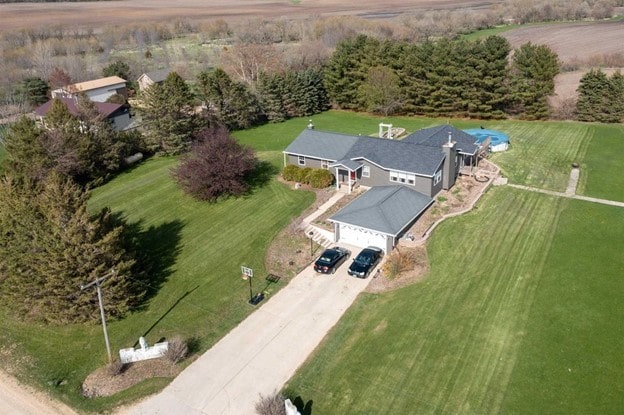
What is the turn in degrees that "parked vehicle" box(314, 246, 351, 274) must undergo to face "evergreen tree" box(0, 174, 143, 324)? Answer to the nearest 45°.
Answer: approximately 135° to its left

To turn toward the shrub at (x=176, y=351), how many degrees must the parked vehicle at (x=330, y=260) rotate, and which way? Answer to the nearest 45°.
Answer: approximately 180°

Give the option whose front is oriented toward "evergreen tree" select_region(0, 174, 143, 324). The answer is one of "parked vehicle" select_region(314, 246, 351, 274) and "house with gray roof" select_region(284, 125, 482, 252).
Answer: the house with gray roof

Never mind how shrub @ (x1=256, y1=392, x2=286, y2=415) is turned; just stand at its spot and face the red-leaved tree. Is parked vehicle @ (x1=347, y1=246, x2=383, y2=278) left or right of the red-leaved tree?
right

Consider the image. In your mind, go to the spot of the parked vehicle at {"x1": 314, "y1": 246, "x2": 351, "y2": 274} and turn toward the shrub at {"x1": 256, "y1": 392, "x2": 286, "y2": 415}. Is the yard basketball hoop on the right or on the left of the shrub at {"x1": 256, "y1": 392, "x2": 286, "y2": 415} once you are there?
right

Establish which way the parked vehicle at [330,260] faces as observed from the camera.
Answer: facing away from the viewer and to the right of the viewer

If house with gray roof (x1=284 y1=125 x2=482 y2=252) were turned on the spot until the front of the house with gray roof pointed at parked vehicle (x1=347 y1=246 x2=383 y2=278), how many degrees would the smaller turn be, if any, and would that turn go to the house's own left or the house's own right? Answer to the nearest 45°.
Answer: approximately 45° to the house's own left

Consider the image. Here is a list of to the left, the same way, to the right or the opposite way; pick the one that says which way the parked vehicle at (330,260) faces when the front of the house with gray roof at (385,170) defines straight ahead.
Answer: the opposite way

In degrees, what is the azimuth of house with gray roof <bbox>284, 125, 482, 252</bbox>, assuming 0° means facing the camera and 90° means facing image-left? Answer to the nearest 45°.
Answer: approximately 45°

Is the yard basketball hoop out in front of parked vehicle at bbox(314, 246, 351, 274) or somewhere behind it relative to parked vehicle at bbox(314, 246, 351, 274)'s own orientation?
behind
